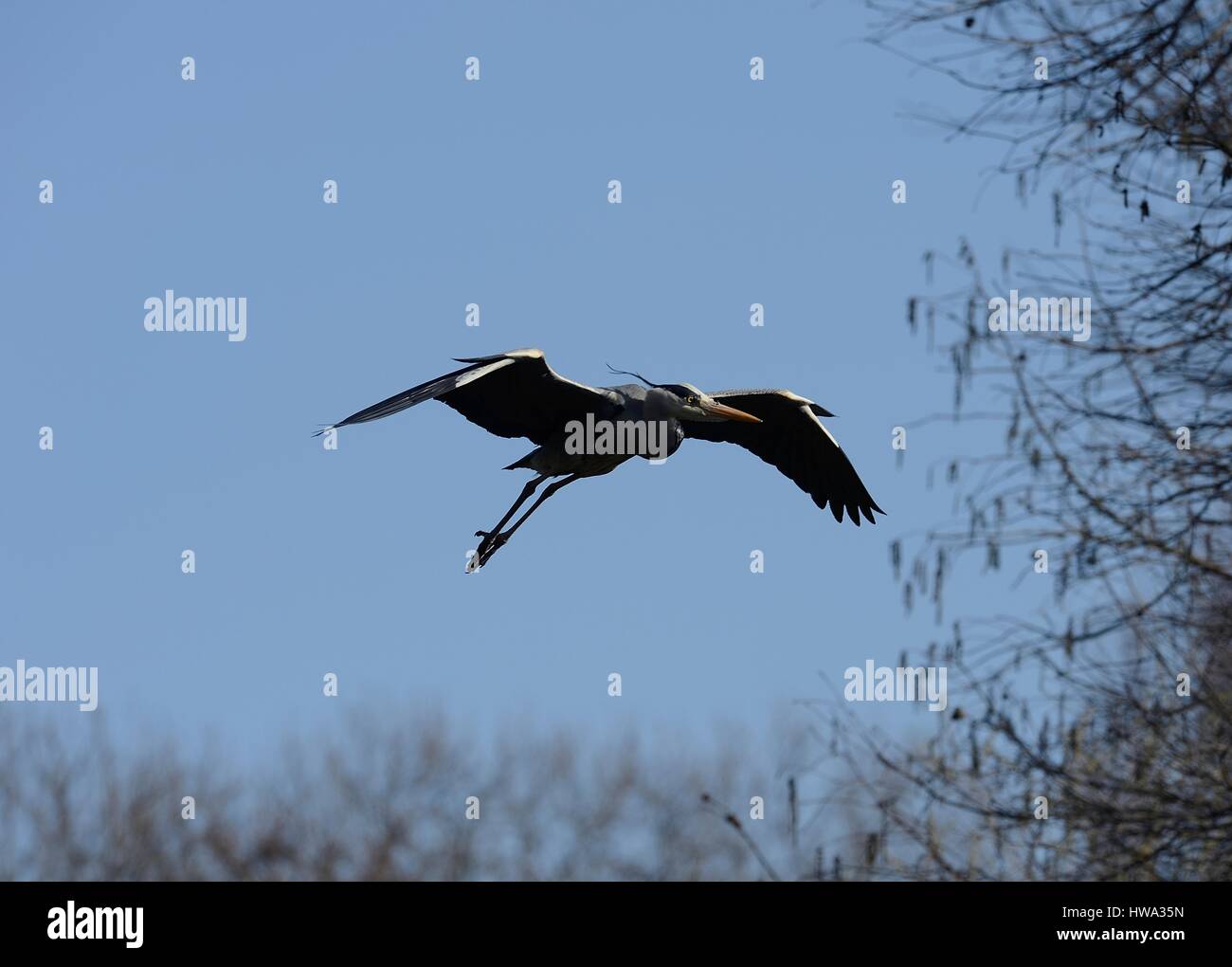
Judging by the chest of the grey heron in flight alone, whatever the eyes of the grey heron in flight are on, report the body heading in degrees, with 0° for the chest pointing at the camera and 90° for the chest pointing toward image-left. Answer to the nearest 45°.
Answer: approximately 315°
